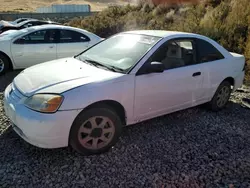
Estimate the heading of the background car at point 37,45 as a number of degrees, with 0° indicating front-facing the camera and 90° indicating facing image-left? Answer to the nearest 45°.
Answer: approximately 90°

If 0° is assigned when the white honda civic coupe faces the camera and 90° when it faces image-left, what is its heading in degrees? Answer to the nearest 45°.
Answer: approximately 45°

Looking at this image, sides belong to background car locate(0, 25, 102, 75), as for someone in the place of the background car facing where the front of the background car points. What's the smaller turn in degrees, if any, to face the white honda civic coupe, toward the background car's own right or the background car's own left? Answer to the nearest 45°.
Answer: approximately 90° to the background car's own left

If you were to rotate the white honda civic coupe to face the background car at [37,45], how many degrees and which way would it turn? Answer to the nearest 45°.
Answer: approximately 90° to its right
